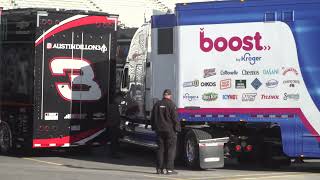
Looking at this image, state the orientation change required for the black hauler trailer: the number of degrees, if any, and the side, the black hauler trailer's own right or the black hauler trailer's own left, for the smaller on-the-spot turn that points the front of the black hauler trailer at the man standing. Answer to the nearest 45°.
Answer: approximately 180°

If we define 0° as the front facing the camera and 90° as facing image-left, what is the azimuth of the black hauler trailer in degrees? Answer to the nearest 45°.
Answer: approximately 135°

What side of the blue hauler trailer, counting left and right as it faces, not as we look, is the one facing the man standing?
left

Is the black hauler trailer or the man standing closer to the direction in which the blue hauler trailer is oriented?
the black hauler trailer

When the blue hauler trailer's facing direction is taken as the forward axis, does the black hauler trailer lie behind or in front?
in front

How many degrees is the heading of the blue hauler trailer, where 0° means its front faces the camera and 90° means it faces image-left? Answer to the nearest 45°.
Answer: approximately 135°
